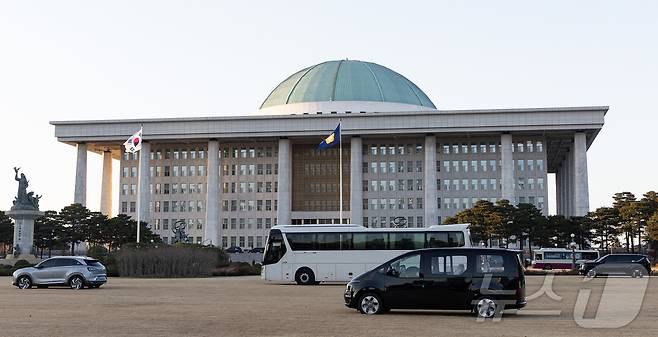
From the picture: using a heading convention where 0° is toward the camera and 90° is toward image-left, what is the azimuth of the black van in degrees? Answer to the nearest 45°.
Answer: approximately 90°

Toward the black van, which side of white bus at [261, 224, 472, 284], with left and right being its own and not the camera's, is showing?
left

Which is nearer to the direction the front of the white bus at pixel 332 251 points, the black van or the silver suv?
the silver suv

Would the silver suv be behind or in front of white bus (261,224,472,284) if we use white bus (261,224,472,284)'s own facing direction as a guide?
in front

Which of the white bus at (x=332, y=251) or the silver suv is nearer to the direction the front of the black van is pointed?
the silver suv

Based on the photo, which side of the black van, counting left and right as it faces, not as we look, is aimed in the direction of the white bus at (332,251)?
right

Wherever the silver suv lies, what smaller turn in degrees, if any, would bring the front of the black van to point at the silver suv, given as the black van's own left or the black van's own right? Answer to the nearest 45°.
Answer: approximately 45° to the black van's own right

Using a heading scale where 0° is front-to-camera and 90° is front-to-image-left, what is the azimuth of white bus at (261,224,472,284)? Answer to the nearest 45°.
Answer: approximately 90°

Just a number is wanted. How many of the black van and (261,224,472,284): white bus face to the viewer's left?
2

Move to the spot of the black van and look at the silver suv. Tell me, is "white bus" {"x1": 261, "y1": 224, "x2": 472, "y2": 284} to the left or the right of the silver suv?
right
